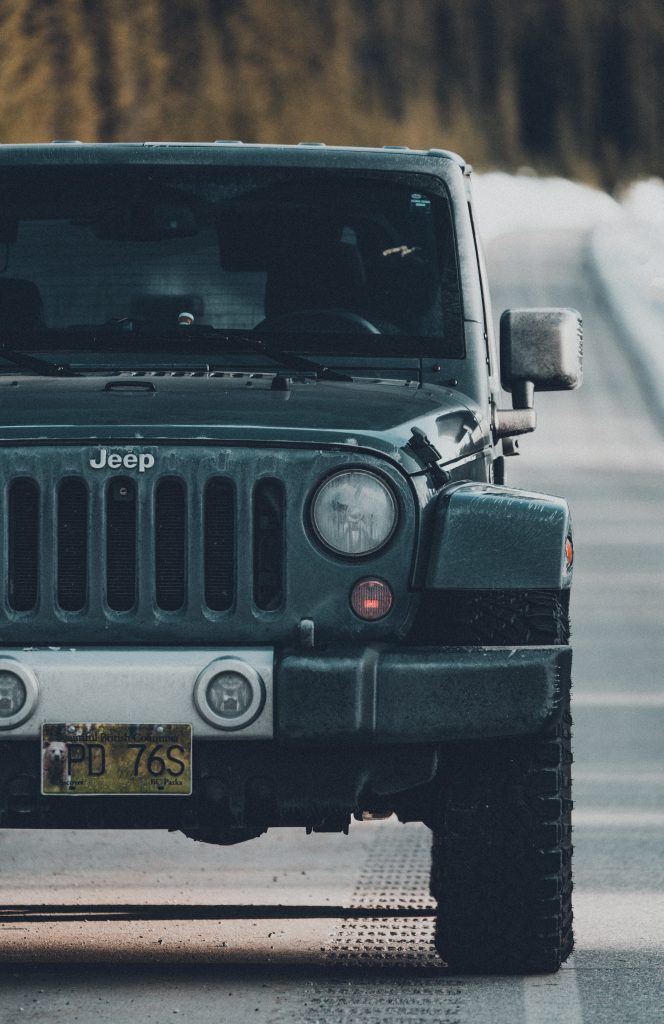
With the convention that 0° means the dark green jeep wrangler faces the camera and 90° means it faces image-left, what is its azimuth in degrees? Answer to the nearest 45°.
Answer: approximately 0°
